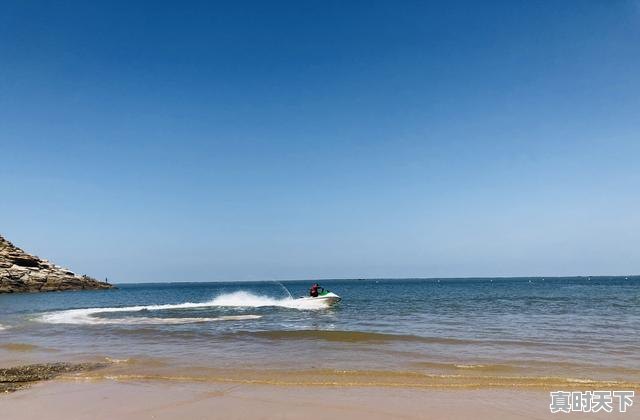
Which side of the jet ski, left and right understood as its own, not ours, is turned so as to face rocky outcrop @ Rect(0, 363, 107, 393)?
right

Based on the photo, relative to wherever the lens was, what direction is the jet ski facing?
facing to the right of the viewer
